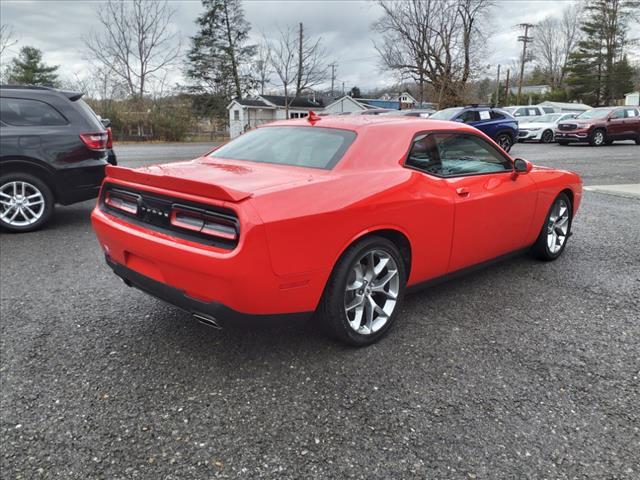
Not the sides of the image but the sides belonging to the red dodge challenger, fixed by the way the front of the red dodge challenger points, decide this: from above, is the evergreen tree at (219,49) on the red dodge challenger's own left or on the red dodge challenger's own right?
on the red dodge challenger's own left

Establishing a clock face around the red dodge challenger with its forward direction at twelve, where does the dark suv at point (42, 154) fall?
The dark suv is roughly at 9 o'clock from the red dodge challenger.

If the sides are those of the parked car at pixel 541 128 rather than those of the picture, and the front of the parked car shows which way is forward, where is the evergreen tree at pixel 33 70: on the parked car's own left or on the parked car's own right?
on the parked car's own right

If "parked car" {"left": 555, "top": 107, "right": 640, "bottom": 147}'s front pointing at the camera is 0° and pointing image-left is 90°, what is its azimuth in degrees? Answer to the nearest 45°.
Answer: approximately 45°

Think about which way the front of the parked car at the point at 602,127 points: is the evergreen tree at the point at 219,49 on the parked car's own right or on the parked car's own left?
on the parked car's own right

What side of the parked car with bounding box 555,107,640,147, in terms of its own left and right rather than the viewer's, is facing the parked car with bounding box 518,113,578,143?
right

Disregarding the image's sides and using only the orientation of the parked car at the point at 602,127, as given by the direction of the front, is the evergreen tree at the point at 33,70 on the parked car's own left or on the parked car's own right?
on the parked car's own right

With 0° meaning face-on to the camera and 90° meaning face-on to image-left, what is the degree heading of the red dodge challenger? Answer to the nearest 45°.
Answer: approximately 225°

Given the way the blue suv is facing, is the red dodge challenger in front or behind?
in front

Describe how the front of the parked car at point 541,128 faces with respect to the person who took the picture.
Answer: facing the viewer and to the left of the viewer

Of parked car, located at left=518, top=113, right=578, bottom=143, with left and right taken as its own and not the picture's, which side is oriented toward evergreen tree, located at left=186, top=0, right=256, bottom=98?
right
